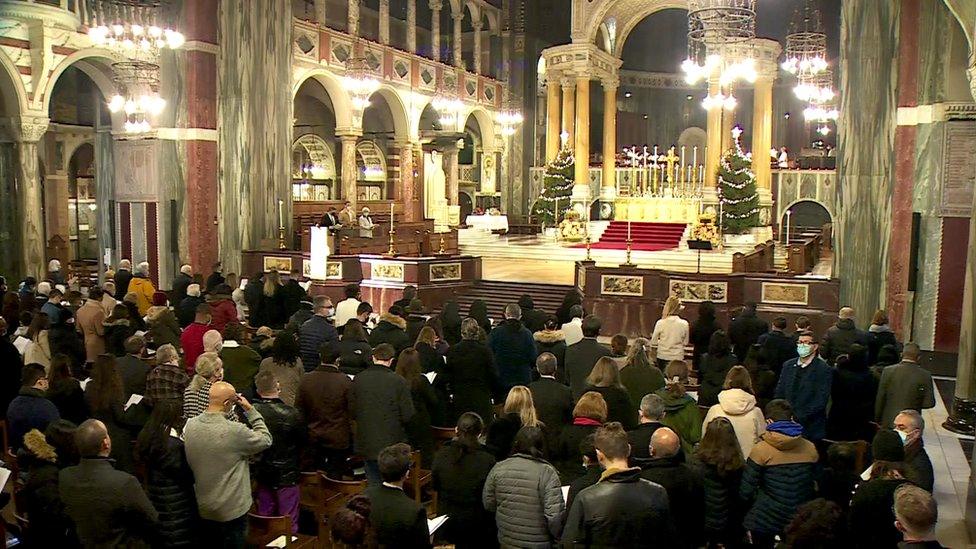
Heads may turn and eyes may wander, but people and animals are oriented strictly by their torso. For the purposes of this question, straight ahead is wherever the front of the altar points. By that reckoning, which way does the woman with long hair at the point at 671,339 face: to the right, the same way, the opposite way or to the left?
the opposite way

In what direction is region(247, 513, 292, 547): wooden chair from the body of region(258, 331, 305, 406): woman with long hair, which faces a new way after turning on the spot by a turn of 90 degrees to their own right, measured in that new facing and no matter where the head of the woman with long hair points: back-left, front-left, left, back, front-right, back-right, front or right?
right

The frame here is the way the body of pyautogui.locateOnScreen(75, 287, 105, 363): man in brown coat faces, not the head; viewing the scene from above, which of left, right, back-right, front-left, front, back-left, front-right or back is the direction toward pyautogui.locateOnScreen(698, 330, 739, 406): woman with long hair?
right

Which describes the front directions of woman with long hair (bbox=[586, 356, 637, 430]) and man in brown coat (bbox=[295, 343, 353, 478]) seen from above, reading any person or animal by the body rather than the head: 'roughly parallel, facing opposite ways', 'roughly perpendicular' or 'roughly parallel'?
roughly parallel

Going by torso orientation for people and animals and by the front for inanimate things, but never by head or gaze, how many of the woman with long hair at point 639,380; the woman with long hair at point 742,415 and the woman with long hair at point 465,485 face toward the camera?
0

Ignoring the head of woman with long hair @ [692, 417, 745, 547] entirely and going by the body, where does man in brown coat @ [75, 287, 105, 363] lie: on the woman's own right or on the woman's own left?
on the woman's own left

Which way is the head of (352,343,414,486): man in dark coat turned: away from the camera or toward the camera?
away from the camera

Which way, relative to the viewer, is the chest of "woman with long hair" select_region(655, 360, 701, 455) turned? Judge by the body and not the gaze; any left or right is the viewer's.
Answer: facing away from the viewer

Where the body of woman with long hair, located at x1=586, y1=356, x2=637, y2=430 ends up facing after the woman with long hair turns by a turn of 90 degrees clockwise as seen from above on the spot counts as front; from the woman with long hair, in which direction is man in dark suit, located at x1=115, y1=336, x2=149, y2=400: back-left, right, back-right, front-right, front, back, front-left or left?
back

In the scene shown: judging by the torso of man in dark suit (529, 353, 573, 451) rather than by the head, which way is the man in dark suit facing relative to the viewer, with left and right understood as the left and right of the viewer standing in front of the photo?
facing away from the viewer

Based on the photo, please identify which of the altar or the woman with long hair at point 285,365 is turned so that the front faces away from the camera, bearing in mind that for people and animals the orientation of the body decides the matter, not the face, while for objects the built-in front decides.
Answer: the woman with long hair

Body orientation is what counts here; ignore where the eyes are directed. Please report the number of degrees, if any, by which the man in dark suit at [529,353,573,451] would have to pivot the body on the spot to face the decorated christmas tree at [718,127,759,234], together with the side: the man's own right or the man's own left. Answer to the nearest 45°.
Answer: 0° — they already face it

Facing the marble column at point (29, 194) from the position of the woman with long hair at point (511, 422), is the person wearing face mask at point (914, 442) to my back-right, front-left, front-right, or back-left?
back-right

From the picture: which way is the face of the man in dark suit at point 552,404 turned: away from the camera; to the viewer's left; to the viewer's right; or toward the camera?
away from the camera

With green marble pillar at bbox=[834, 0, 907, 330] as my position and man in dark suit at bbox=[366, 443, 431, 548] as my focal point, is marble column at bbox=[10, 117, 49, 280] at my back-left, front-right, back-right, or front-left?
front-right

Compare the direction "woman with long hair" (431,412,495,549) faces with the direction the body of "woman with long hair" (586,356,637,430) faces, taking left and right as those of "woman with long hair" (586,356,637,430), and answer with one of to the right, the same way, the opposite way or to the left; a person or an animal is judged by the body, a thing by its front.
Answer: the same way

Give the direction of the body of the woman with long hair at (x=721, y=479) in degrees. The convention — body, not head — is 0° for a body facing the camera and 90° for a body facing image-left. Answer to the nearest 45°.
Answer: approximately 180°

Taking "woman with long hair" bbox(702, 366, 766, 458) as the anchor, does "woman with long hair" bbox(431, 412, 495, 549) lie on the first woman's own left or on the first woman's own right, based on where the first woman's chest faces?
on the first woman's own left

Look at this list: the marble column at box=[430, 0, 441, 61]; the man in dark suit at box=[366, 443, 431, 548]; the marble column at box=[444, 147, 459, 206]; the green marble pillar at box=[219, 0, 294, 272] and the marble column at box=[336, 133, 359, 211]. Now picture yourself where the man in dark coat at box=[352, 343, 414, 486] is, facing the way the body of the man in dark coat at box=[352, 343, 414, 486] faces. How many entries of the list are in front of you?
4

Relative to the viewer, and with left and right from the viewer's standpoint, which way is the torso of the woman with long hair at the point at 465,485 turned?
facing away from the viewer

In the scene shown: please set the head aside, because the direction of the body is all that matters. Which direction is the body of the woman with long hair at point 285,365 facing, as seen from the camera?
away from the camera
